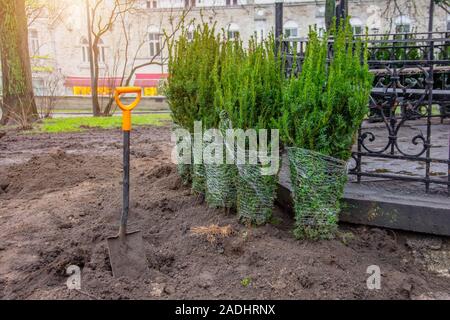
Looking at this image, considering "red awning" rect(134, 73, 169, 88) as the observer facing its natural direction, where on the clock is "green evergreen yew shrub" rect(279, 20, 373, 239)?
The green evergreen yew shrub is roughly at 12 o'clock from the red awning.

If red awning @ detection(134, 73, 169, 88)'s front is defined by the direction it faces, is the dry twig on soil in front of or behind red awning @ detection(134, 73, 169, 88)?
in front

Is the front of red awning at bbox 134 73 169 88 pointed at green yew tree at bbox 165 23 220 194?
yes

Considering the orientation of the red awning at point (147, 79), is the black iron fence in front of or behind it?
in front

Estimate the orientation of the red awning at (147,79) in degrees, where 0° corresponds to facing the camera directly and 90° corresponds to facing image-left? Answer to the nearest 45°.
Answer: approximately 0°

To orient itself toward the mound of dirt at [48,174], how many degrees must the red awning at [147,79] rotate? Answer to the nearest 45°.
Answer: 0° — it already faces it

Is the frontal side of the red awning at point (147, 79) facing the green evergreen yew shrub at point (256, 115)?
yes

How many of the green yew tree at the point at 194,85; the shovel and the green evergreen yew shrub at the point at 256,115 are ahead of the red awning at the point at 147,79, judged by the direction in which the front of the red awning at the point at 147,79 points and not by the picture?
3
